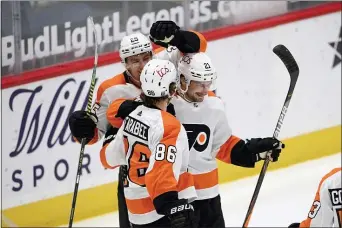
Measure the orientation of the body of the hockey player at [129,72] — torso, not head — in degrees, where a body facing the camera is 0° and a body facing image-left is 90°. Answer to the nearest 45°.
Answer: approximately 315°

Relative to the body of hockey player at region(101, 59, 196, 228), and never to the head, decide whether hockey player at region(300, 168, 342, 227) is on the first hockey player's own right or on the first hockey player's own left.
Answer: on the first hockey player's own right

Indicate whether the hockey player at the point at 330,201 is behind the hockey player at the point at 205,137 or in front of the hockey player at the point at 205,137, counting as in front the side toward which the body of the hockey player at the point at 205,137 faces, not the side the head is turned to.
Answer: in front

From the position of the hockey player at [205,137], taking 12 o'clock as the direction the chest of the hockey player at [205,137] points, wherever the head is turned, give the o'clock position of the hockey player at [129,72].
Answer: the hockey player at [129,72] is roughly at 4 o'clock from the hockey player at [205,137].

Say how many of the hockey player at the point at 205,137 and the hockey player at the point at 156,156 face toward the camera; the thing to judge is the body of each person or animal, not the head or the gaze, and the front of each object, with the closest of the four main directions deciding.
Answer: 1

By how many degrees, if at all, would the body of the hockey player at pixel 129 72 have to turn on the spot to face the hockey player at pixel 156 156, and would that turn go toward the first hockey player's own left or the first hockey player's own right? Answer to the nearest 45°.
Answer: approximately 45° to the first hockey player's own right

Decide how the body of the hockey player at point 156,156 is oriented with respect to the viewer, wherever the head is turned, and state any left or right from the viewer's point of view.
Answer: facing away from the viewer and to the right of the viewer
